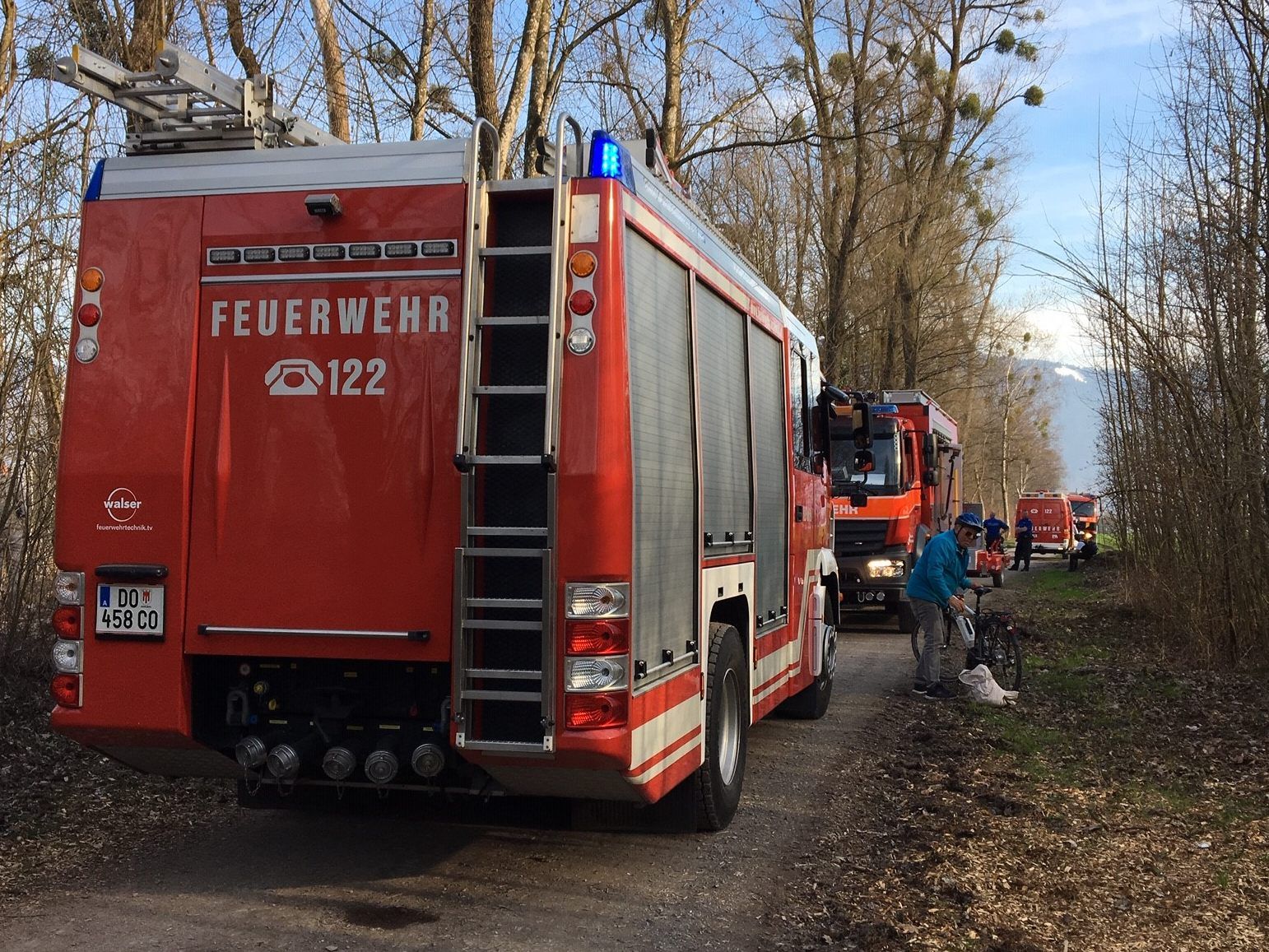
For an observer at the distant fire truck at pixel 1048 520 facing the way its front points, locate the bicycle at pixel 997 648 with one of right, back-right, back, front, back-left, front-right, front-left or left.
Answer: back

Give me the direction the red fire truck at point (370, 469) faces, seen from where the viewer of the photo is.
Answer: facing away from the viewer and to the right of the viewer

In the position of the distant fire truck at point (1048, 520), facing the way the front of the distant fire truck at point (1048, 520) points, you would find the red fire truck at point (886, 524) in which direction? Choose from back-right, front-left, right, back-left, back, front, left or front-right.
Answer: back

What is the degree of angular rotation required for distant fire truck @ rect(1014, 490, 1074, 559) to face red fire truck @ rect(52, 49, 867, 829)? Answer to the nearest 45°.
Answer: approximately 180°

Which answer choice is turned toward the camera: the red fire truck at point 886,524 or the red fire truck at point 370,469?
the red fire truck at point 886,524

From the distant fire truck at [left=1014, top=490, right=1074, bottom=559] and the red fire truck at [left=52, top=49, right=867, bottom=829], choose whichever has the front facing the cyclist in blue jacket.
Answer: the red fire truck

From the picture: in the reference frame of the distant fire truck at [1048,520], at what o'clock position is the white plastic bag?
The white plastic bag is roughly at 6 o'clock from the distant fire truck.

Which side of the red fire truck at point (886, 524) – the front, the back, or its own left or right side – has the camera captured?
front

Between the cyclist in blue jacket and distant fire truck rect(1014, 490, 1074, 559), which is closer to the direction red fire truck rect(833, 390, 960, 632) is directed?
the cyclist in blue jacket

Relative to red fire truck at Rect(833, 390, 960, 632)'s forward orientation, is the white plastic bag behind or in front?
in front

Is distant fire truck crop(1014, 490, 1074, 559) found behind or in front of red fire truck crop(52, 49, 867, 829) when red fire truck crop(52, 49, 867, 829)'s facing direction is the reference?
in front

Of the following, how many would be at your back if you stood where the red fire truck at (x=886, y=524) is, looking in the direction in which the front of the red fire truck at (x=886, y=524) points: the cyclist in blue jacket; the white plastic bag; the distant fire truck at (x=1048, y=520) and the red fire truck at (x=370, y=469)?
1

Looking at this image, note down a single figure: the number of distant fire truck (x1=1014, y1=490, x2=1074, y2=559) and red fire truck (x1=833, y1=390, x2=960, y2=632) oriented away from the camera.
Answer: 1

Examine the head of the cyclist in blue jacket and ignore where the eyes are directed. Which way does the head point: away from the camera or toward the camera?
toward the camera

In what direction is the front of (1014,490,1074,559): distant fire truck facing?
away from the camera
